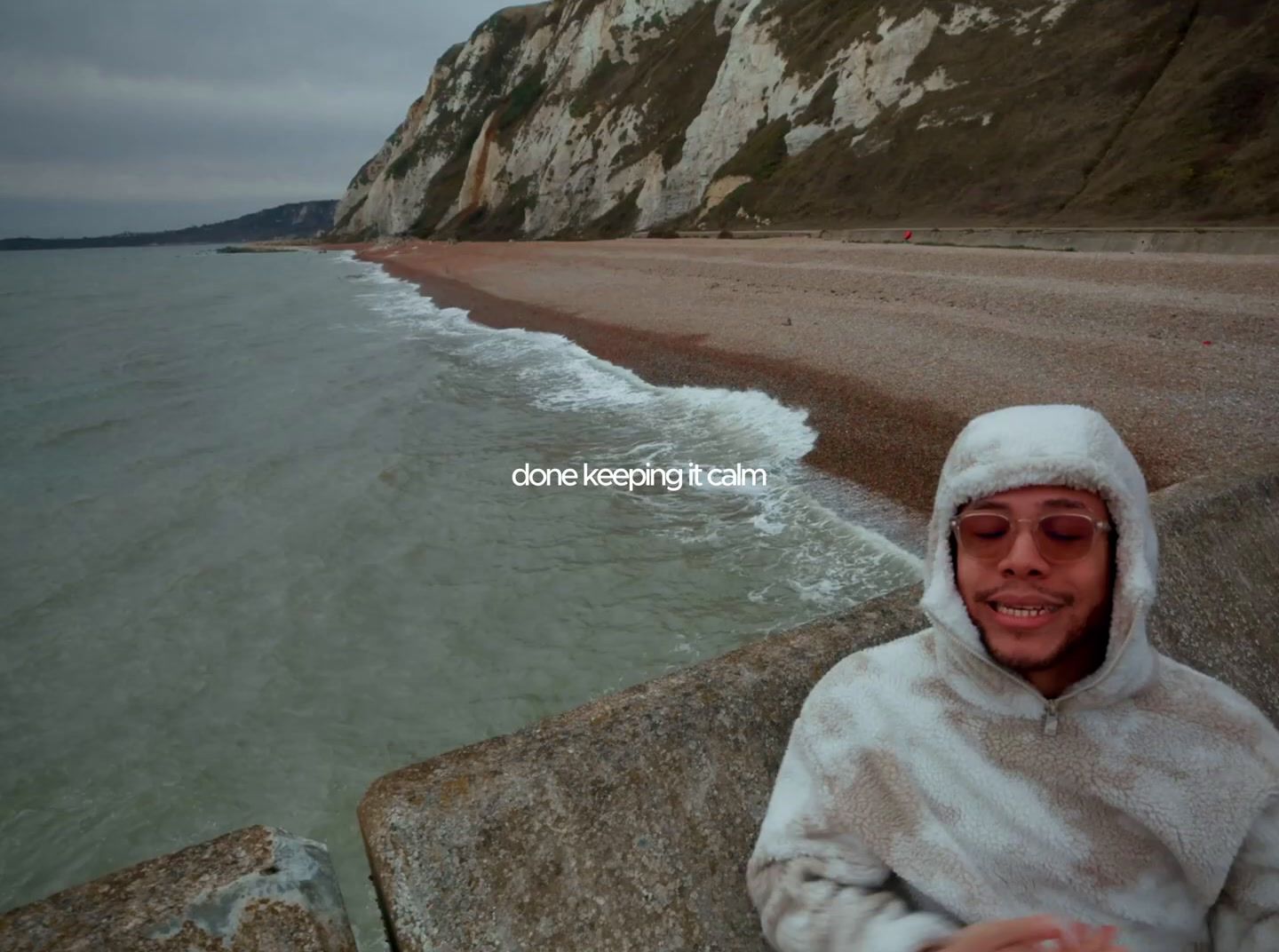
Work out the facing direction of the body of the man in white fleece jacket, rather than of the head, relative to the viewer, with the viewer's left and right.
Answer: facing the viewer

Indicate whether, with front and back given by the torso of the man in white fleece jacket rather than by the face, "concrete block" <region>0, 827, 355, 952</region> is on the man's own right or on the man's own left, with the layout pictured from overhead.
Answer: on the man's own right

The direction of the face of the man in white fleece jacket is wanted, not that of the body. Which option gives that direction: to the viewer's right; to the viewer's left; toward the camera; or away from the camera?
toward the camera
